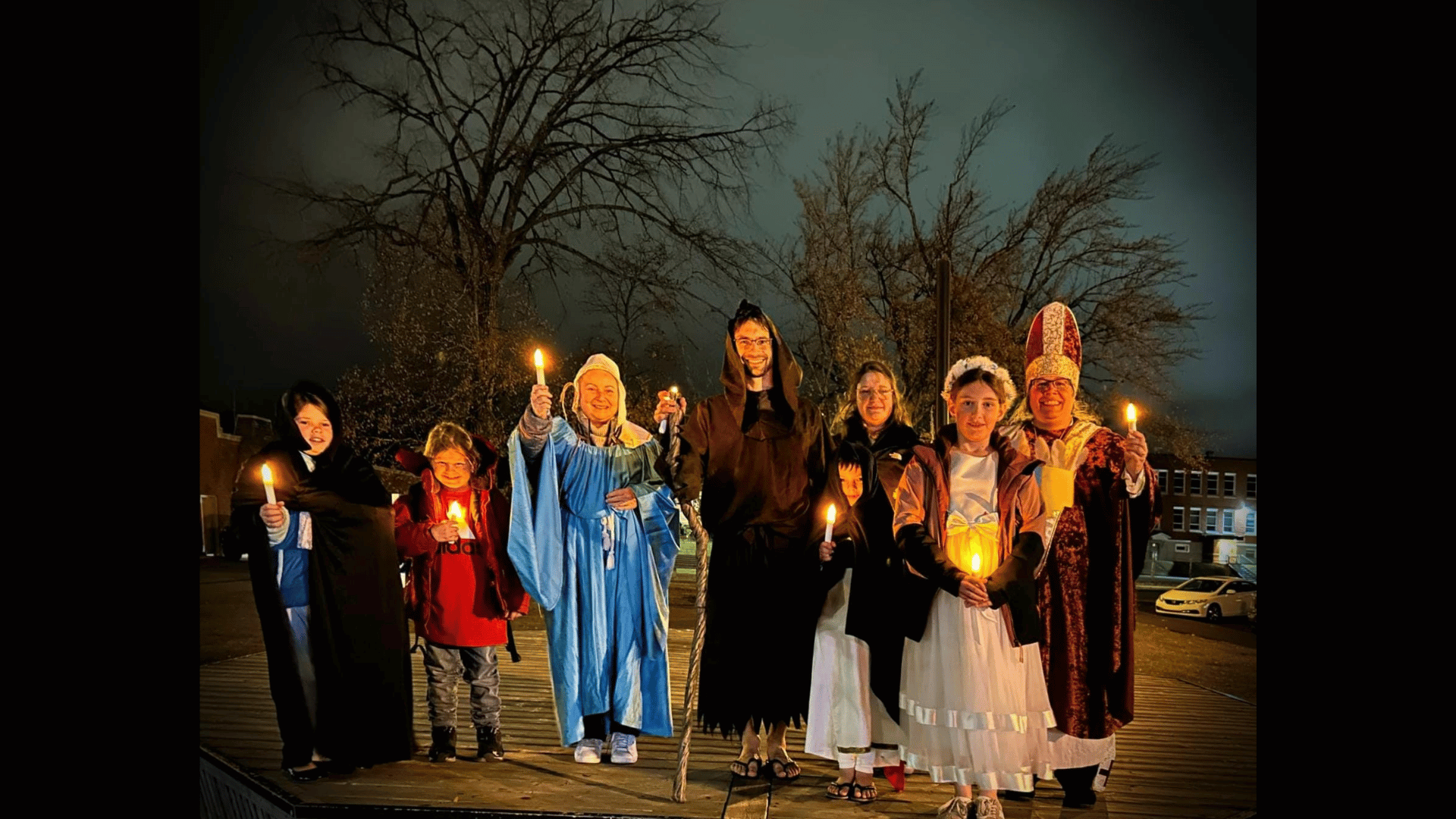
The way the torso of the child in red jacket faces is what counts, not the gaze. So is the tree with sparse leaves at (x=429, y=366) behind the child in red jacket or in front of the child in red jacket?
behind

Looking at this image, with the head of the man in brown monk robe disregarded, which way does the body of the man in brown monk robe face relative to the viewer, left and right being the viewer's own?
facing the viewer

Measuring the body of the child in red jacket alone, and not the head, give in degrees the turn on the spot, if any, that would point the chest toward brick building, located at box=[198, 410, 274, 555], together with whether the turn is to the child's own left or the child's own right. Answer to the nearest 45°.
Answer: approximately 180°

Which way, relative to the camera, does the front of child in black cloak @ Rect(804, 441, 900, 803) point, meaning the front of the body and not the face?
toward the camera

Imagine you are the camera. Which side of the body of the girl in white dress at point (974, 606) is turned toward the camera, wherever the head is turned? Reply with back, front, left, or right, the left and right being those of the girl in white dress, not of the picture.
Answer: front

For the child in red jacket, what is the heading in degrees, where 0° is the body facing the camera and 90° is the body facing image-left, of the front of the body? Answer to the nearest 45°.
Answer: approximately 0°
